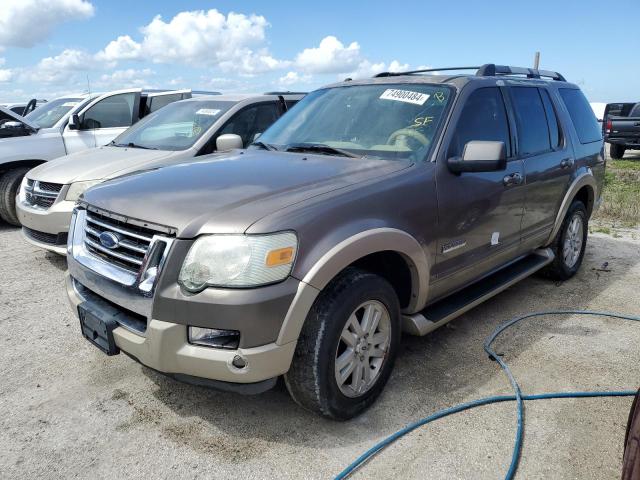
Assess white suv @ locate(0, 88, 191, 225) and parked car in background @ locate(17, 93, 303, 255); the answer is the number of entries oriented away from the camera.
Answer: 0

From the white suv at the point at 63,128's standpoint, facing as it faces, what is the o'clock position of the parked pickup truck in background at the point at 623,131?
The parked pickup truck in background is roughly at 7 o'clock from the white suv.

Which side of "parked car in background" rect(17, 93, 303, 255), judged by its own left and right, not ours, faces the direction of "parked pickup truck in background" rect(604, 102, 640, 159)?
back

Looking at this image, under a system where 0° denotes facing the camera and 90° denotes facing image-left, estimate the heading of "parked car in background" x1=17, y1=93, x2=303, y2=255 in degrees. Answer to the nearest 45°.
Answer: approximately 45°

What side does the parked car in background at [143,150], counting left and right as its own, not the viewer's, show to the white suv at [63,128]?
right

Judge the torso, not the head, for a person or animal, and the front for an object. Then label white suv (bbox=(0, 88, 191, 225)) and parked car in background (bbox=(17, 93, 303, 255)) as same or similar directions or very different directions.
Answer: same or similar directions

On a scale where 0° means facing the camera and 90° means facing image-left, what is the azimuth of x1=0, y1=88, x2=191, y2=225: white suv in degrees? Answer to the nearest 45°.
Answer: approximately 45°
